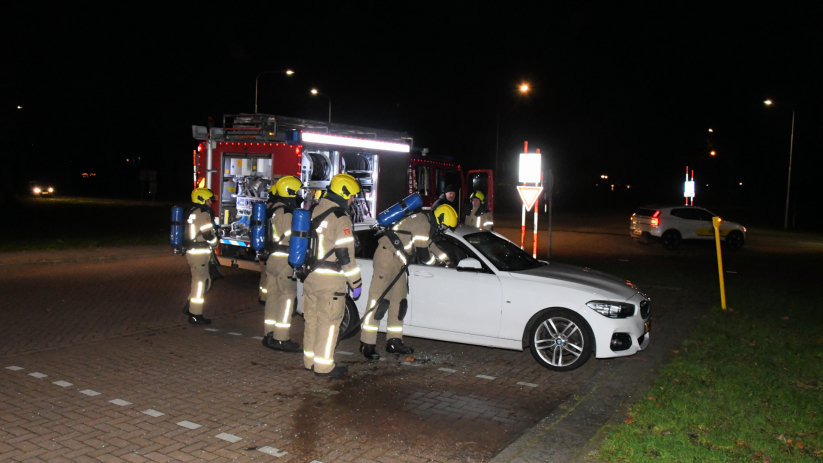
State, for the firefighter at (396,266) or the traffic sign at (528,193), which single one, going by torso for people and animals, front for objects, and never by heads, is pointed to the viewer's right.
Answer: the firefighter

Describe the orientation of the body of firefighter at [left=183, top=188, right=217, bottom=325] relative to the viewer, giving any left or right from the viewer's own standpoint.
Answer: facing to the right of the viewer

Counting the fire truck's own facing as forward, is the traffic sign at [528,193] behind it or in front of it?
in front

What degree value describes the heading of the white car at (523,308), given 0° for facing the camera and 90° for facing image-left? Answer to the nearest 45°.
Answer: approximately 315°

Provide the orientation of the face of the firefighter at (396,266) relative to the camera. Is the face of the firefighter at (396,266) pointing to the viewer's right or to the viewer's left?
to the viewer's right

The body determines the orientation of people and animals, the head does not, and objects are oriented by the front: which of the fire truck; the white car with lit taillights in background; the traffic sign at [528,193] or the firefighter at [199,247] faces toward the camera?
the traffic sign

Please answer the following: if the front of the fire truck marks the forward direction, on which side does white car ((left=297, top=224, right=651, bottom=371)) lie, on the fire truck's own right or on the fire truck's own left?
on the fire truck's own right

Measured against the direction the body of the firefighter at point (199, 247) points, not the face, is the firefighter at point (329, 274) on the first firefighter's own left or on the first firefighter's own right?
on the first firefighter's own right

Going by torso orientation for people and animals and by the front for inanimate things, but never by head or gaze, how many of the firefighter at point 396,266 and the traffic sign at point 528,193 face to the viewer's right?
1

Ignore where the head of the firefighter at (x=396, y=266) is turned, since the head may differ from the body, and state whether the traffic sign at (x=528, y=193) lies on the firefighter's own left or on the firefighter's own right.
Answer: on the firefighter's own left

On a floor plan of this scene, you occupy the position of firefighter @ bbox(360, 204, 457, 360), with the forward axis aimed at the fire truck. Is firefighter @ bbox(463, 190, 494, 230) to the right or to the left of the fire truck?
right

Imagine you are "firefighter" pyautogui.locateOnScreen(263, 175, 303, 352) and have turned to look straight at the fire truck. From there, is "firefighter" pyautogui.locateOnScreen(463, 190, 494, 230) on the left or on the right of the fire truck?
right

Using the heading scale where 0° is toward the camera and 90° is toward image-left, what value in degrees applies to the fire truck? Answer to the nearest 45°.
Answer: approximately 225°

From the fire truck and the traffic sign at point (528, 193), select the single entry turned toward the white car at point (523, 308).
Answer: the traffic sign

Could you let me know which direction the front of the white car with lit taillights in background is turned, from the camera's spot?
facing away from the viewer and to the right of the viewer

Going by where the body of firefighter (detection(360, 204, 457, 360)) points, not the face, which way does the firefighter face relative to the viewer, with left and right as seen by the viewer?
facing to the right of the viewer

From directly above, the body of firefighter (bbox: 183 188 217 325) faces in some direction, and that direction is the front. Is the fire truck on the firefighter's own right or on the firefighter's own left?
on the firefighter's own left

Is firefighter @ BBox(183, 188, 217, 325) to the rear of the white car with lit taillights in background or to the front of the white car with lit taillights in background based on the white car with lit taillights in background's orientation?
to the rear

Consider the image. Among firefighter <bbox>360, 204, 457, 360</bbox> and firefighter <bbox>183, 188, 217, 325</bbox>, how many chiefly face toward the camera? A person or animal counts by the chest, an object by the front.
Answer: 0
